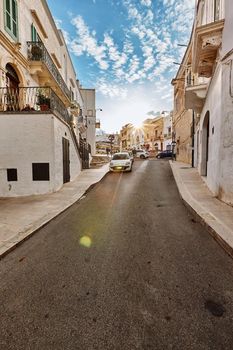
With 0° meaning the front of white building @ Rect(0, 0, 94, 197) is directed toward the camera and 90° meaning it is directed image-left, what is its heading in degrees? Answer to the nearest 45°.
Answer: approximately 270°

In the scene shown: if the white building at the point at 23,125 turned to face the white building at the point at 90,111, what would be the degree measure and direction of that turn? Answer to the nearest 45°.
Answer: approximately 90° to its left
